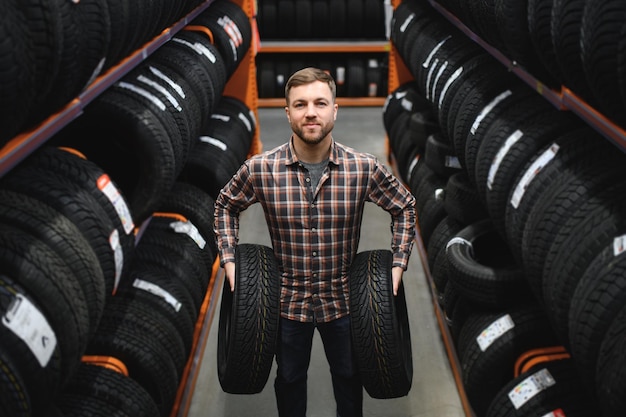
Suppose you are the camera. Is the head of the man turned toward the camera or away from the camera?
toward the camera

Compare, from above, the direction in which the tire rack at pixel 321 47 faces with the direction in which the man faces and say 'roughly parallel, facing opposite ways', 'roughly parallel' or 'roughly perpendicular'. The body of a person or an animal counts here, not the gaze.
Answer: roughly parallel

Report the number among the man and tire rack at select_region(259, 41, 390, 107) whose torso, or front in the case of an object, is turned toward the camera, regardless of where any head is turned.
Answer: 2

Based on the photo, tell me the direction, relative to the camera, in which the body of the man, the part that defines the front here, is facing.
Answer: toward the camera

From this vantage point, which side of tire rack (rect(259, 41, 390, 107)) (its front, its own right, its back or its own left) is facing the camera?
front
